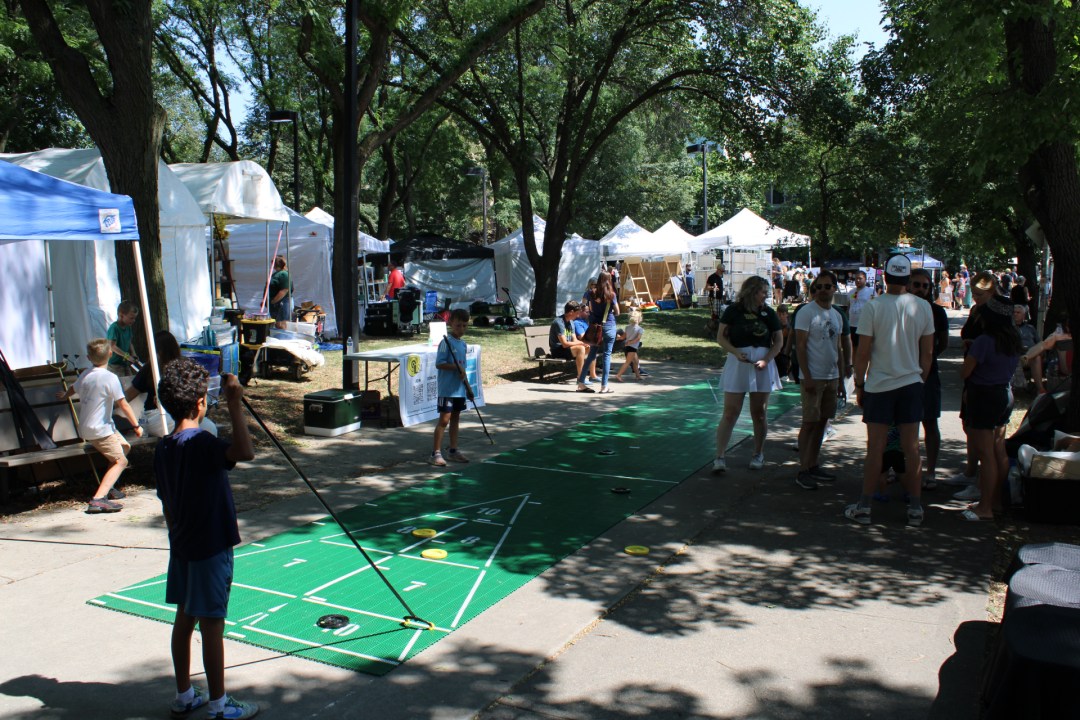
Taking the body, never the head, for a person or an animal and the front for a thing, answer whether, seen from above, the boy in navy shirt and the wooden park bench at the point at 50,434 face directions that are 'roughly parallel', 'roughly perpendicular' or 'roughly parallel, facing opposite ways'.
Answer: roughly perpendicular

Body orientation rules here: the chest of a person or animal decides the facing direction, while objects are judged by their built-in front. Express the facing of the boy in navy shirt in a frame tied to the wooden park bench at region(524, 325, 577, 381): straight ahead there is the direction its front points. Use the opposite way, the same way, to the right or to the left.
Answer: to the left

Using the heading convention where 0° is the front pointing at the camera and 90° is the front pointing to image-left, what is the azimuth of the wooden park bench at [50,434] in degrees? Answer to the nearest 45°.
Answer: approximately 315°

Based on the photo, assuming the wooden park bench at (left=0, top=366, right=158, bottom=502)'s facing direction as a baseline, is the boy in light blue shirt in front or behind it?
in front

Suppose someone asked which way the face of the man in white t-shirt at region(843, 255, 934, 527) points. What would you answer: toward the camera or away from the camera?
away from the camera

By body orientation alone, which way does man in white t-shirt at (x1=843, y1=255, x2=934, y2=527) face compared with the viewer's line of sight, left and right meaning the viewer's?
facing away from the viewer

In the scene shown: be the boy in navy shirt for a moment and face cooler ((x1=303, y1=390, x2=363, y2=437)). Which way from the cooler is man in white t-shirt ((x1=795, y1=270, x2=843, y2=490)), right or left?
right

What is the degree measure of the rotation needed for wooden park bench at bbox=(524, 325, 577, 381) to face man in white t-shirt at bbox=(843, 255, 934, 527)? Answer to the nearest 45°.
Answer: approximately 45° to its right

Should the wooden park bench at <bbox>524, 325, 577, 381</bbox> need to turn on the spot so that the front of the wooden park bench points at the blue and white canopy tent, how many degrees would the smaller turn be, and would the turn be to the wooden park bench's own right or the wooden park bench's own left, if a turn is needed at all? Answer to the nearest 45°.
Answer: approximately 90° to the wooden park bench's own right

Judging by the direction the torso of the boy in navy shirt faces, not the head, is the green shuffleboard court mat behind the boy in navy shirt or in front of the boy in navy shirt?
in front

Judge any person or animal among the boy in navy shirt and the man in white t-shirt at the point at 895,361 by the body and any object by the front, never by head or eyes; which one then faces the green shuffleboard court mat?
the boy in navy shirt
